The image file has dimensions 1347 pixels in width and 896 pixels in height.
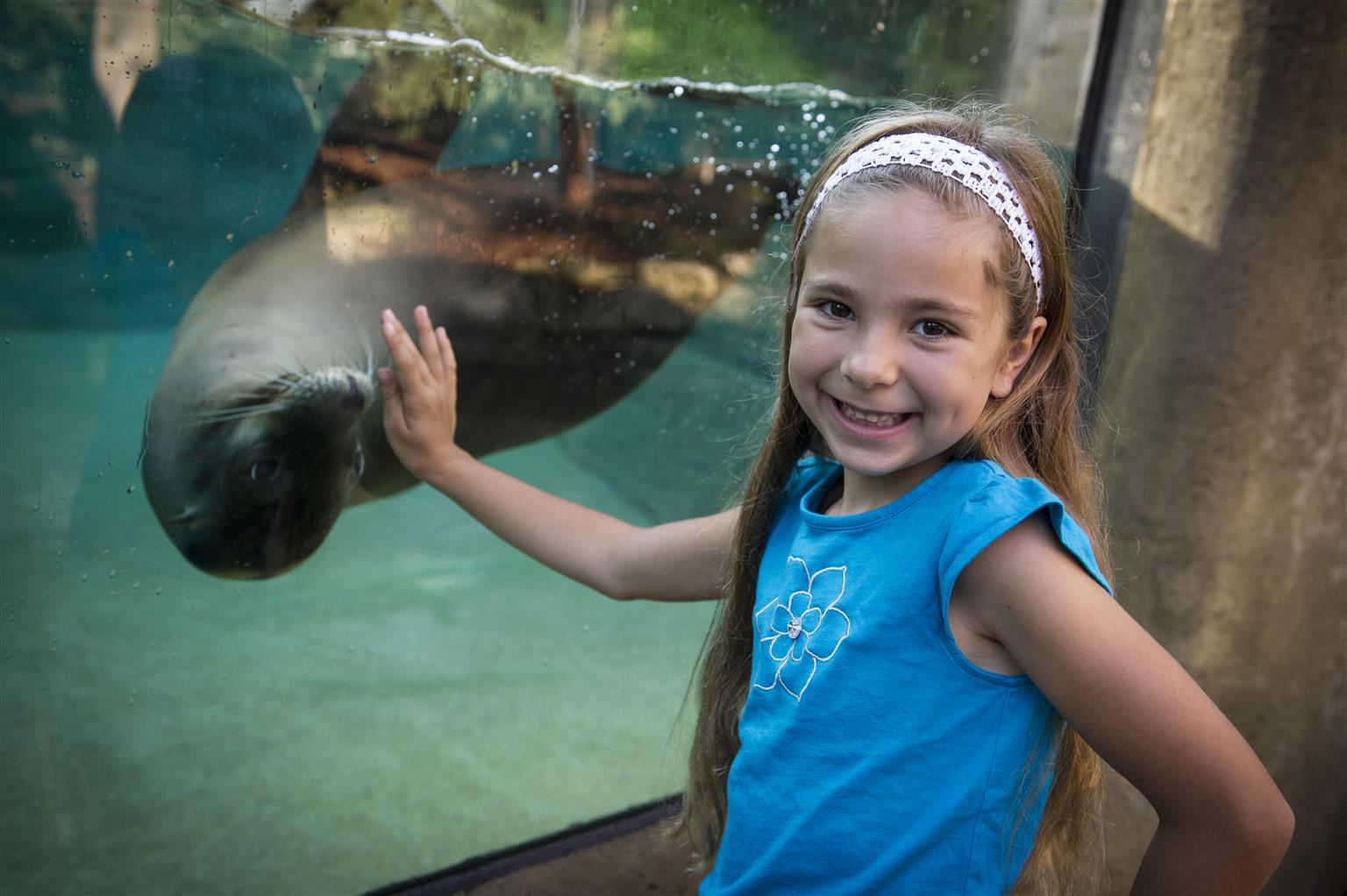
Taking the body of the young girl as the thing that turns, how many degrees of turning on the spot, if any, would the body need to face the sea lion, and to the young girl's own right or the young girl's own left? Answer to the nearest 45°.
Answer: approximately 90° to the young girl's own right
